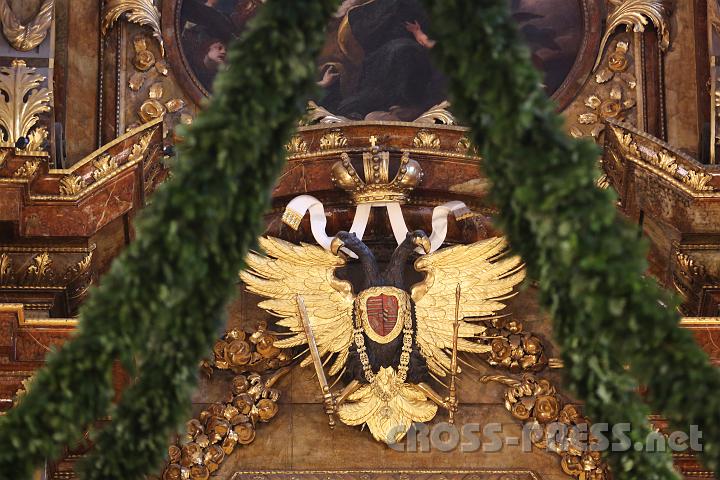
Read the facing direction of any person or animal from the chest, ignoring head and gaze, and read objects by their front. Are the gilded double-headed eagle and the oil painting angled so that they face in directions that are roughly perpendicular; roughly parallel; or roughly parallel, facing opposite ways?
roughly parallel

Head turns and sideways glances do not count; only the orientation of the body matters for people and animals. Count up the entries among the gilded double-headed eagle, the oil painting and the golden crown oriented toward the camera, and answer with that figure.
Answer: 3

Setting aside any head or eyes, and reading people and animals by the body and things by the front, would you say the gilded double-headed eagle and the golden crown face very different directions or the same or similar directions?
same or similar directions

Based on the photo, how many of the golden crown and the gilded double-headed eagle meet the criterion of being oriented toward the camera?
2

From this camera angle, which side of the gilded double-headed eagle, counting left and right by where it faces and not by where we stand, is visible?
front

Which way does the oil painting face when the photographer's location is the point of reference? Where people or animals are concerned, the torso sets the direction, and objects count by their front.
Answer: facing the viewer

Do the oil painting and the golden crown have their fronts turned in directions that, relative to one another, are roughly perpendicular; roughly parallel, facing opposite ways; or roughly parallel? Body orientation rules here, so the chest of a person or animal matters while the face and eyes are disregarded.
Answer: roughly parallel

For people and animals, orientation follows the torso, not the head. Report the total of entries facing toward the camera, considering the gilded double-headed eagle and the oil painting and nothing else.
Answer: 2
